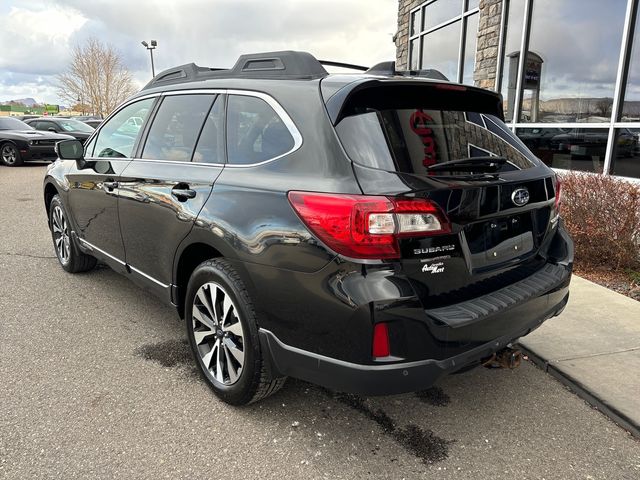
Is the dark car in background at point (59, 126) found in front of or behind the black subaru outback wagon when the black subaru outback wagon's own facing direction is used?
in front

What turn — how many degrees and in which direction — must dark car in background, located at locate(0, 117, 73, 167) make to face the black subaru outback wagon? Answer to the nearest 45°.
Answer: approximately 45° to its right

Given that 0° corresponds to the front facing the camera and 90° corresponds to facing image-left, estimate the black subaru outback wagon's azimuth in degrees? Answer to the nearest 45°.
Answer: approximately 135°

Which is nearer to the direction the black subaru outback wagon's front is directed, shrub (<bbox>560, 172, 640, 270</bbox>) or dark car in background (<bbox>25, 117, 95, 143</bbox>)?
the dark car in background

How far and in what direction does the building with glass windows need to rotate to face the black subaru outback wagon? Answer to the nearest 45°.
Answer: approximately 45° to its left

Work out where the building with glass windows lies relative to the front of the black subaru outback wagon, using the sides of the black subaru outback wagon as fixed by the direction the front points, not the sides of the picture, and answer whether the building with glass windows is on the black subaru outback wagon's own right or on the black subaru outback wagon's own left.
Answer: on the black subaru outback wagon's own right

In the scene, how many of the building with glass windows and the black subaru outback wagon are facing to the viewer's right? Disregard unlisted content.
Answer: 0

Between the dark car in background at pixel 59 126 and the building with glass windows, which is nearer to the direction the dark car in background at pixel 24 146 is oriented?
the building with glass windows

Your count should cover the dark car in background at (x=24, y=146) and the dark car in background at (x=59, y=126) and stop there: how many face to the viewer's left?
0

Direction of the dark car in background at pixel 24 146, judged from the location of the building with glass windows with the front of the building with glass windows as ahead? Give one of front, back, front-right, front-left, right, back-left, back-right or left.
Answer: front-right

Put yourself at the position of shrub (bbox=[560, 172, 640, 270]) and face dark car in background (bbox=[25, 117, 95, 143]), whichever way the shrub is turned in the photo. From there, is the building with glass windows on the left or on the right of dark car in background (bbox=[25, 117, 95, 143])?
right

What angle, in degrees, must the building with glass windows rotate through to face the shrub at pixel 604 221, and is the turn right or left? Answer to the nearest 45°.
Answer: approximately 45° to its left
